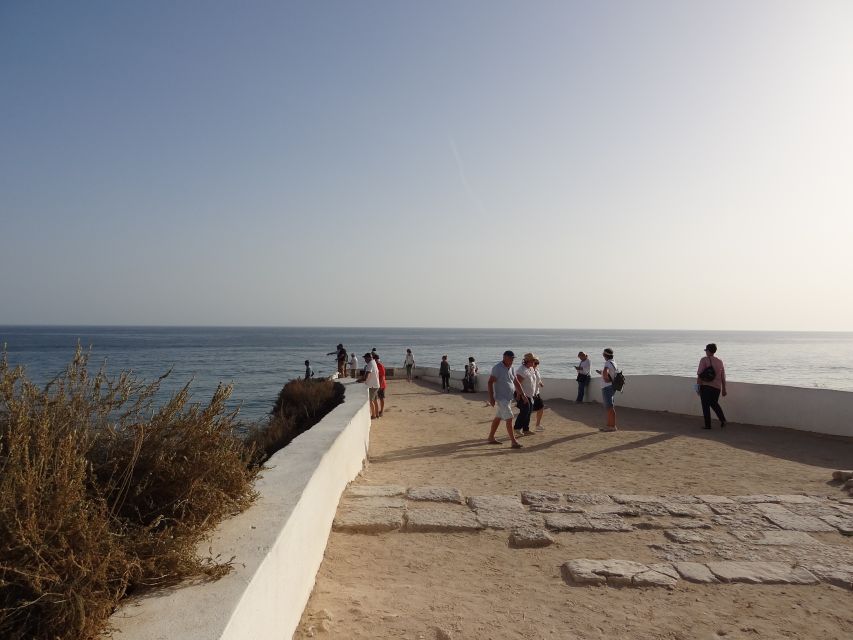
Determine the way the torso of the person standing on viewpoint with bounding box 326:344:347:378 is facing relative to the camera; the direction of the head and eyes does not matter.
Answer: to the viewer's left

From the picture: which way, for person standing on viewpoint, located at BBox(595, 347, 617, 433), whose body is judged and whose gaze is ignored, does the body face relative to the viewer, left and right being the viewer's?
facing to the left of the viewer

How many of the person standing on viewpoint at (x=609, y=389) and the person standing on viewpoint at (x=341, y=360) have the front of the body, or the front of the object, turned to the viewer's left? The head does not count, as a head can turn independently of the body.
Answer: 2

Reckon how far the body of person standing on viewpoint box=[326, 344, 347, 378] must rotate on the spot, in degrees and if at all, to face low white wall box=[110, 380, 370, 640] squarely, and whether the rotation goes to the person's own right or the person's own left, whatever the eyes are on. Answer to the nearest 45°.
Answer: approximately 90° to the person's own left

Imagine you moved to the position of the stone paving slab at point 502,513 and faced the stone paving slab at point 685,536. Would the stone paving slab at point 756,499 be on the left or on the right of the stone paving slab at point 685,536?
left
